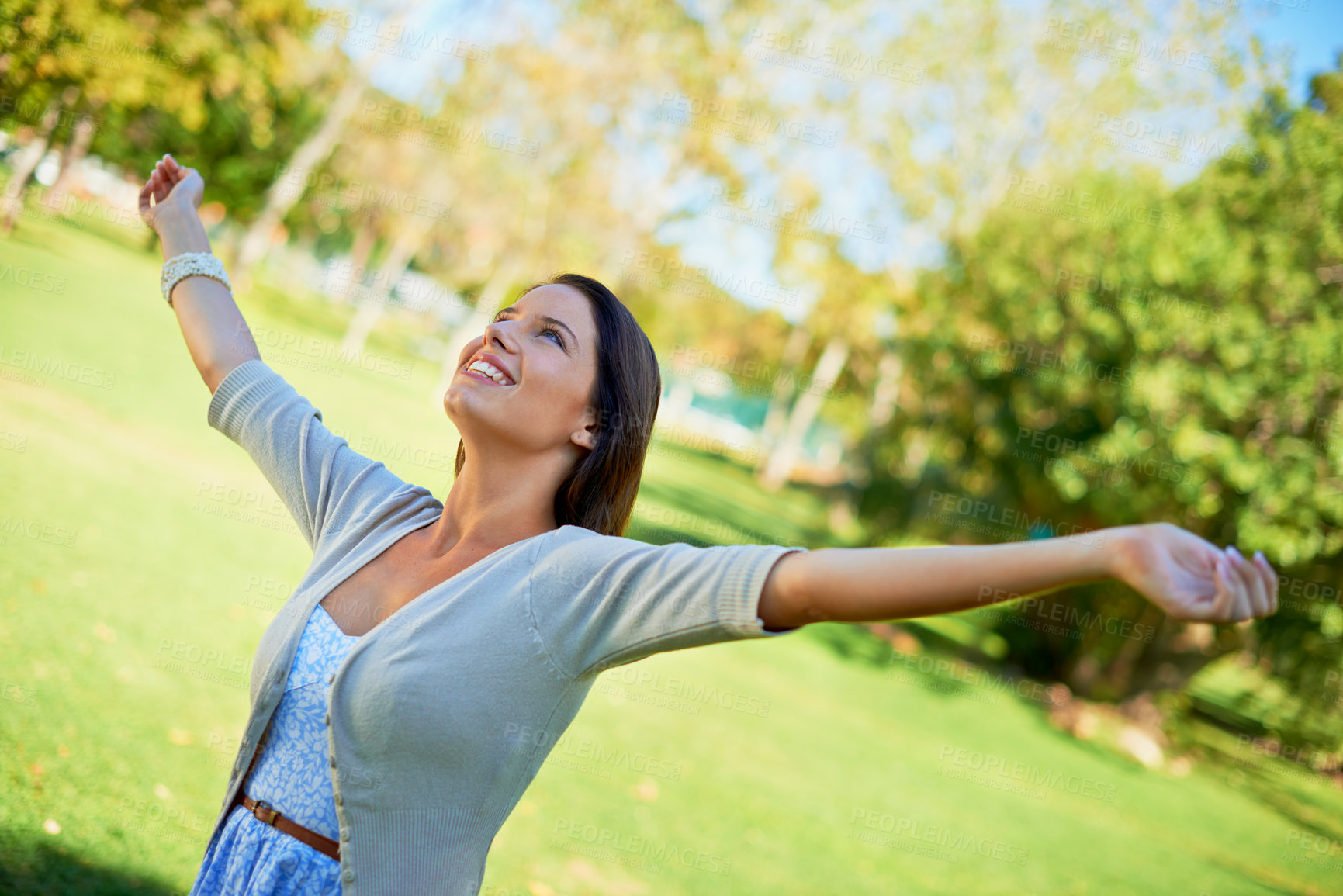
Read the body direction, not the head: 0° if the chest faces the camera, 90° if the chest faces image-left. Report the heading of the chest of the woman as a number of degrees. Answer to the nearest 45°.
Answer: approximately 45°

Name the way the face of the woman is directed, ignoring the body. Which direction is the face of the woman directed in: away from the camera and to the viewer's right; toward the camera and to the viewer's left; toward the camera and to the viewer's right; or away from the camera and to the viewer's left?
toward the camera and to the viewer's left
